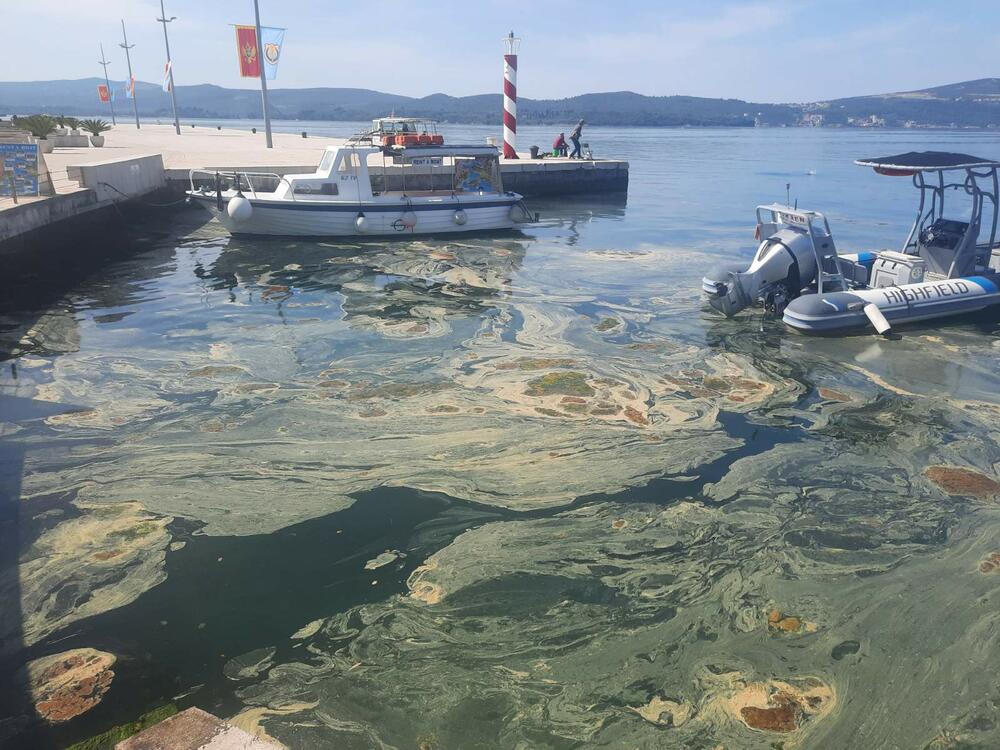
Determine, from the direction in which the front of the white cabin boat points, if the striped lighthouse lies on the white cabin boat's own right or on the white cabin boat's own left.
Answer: on the white cabin boat's own right

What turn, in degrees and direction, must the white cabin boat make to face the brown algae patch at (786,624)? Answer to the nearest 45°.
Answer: approximately 90° to its left

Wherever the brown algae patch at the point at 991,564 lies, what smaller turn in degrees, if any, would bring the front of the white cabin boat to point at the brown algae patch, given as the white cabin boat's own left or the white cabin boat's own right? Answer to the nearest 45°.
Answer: approximately 90° to the white cabin boat's own left

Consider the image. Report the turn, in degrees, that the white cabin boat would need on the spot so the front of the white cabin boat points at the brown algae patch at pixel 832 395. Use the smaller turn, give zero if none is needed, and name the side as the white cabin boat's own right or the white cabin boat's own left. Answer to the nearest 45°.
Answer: approximately 135° to the white cabin boat's own left

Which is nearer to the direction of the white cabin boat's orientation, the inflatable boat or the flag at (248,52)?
the flag

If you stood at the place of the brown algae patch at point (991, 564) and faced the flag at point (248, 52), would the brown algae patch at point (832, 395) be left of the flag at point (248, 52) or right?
right

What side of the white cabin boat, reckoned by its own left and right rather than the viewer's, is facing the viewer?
left

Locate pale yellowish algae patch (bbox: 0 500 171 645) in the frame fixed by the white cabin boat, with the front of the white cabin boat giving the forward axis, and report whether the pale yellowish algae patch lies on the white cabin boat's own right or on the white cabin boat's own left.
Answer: on the white cabin boat's own left

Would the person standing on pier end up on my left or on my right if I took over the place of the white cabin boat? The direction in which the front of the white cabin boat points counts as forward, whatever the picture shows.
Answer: on my right
